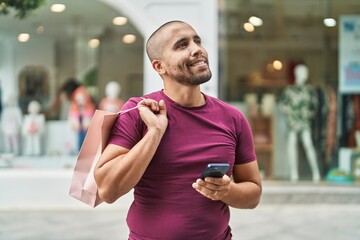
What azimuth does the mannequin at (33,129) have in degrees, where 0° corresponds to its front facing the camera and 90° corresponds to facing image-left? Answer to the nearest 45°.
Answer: approximately 0°

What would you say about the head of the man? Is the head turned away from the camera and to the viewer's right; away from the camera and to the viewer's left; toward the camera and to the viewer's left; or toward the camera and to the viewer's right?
toward the camera and to the viewer's right

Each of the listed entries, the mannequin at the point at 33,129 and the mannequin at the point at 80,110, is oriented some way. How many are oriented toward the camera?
2

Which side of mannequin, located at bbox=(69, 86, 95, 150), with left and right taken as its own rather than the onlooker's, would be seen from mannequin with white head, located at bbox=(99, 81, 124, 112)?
left

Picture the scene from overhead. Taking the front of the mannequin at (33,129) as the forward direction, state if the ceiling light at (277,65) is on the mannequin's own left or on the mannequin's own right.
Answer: on the mannequin's own left

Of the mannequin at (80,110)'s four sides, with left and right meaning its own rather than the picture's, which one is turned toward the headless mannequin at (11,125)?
right

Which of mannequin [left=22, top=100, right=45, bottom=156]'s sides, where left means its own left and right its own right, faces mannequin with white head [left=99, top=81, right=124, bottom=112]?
left
